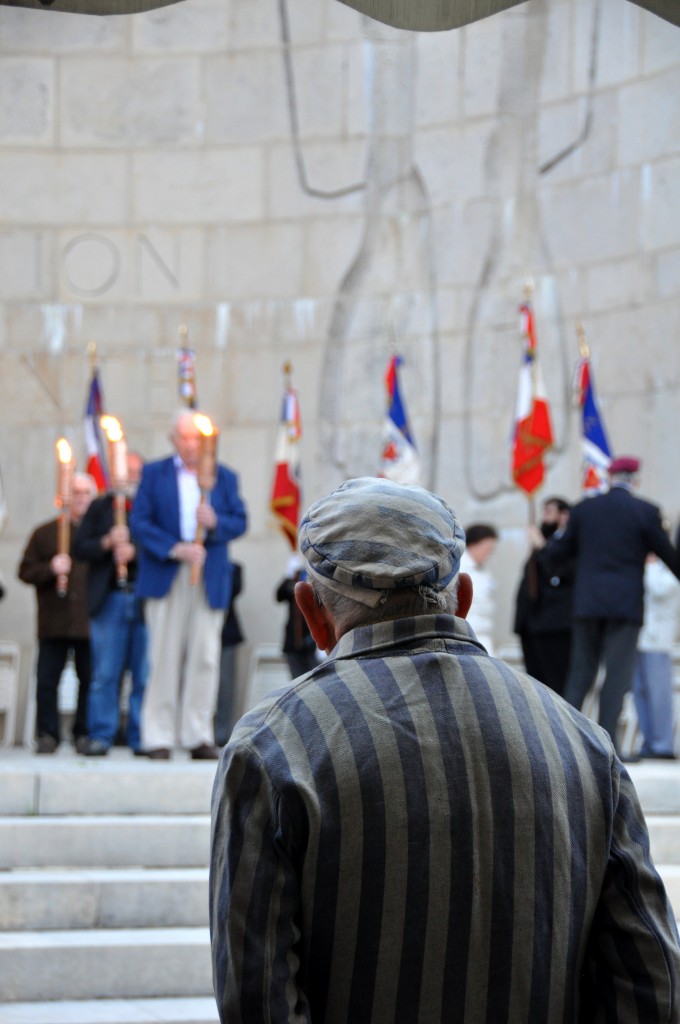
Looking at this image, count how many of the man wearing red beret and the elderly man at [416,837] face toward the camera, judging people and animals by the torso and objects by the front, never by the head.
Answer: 0

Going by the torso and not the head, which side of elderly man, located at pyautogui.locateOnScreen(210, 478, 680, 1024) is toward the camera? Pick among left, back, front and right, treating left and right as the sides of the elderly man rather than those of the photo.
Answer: back

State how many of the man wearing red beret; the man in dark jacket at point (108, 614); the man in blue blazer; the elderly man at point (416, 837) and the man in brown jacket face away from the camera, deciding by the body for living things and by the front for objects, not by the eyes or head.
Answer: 2

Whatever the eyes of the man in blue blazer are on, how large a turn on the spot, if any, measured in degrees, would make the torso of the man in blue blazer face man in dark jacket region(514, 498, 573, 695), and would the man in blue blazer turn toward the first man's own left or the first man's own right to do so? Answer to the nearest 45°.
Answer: approximately 135° to the first man's own left

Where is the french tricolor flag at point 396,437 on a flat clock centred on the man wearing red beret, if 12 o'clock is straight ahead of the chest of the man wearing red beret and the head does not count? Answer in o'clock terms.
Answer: The french tricolor flag is roughly at 11 o'clock from the man wearing red beret.

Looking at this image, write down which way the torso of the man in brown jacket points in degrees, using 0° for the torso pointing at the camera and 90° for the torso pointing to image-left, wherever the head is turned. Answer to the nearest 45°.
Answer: approximately 315°

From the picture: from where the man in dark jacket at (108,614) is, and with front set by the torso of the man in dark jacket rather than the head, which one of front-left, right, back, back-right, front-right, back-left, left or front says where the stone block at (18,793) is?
front-right

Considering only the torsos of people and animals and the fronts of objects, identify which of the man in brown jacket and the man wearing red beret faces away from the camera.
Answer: the man wearing red beret

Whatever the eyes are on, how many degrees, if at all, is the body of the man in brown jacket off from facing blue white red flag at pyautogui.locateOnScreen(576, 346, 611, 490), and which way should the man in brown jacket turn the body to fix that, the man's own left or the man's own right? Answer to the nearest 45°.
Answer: approximately 45° to the man's own left

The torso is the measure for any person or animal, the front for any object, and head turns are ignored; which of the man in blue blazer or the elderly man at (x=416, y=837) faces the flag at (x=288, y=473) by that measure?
the elderly man

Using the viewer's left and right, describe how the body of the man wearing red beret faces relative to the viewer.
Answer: facing away from the viewer

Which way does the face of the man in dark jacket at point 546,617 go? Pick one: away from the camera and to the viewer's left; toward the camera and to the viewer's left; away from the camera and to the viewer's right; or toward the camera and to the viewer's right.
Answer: toward the camera and to the viewer's left

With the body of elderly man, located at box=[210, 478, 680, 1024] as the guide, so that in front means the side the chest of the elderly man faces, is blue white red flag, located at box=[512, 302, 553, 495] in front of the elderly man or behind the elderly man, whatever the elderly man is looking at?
in front

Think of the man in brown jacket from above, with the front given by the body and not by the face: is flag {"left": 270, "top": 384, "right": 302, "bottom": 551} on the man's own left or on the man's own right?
on the man's own left
